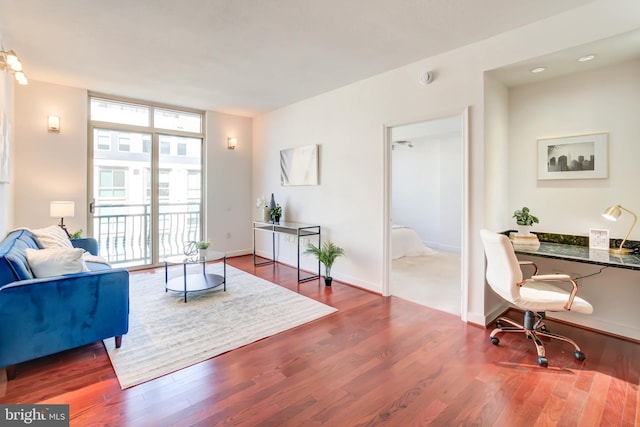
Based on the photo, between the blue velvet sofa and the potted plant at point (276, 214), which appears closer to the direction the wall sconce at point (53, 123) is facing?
the blue velvet sofa

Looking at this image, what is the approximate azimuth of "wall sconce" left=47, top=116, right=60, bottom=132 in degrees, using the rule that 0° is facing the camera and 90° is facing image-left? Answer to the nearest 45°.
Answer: approximately 0°

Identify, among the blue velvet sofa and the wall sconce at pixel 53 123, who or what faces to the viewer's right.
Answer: the blue velvet sofa

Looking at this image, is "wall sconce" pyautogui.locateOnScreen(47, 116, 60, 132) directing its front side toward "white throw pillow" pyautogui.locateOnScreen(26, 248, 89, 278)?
yes

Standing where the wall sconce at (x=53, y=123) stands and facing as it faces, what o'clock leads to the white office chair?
The white office chair is roughly at 11 o'clock from the wall sconce.

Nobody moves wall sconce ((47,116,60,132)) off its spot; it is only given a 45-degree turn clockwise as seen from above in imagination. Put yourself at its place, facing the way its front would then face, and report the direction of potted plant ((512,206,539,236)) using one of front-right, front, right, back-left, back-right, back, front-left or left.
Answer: left

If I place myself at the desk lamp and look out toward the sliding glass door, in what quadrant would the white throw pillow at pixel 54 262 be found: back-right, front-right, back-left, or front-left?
front-left

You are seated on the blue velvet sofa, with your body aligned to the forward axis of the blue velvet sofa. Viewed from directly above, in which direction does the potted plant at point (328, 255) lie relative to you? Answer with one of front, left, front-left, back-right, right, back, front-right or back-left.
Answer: front

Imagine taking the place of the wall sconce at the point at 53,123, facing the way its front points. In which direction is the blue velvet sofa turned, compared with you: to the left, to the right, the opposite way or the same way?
to the left

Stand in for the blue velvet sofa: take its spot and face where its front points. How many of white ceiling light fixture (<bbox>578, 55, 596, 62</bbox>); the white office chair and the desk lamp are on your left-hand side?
0

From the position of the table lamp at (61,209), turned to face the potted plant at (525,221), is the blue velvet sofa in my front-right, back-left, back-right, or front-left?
front-right

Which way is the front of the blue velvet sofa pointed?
to the viewer's right

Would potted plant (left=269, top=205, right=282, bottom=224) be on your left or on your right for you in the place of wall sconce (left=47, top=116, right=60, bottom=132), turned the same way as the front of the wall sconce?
on your left

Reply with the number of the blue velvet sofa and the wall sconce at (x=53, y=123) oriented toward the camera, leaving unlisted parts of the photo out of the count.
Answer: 1

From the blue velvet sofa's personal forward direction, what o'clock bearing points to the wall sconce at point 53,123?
The wall sconce is roughly at 9 o'clock from the blue velvet sofa.
